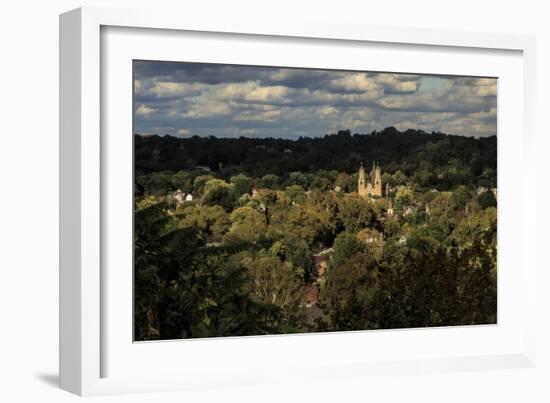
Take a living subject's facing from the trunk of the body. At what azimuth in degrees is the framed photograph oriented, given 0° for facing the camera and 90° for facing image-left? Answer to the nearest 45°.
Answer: approximately 315°
